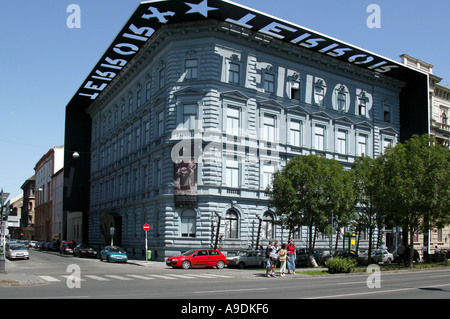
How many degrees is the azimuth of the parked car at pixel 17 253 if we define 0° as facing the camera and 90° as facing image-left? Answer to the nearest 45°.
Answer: approximately 315°
